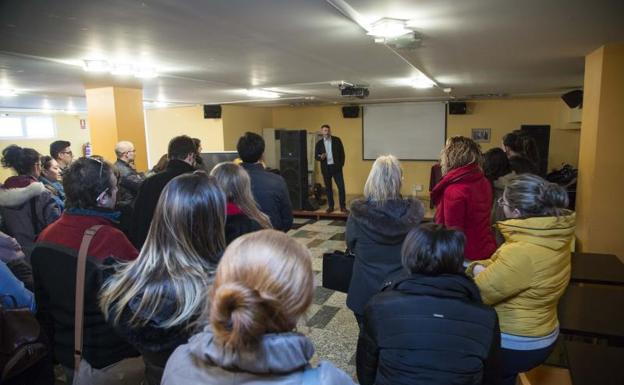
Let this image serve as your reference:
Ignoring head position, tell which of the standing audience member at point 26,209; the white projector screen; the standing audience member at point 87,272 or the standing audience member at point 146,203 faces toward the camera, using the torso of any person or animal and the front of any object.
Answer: the white projector screen

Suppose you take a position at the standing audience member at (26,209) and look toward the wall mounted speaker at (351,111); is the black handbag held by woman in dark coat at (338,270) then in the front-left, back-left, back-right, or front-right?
front-right

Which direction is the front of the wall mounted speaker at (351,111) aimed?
toward the camera

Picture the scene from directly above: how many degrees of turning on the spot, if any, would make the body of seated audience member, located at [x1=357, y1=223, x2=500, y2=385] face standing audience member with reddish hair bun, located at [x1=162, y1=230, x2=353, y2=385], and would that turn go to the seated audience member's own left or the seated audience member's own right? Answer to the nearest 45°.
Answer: approximately 135° to the seated audience member's own left

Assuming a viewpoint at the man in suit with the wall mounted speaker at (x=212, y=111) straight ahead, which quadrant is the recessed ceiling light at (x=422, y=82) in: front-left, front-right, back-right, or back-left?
back-left

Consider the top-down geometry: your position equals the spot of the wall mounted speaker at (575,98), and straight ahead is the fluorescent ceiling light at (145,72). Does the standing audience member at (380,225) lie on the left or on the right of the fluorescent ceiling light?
left

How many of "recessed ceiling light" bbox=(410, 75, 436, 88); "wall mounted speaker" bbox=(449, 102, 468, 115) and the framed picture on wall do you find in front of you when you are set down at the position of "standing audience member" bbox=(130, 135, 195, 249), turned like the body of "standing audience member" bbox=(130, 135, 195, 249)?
3

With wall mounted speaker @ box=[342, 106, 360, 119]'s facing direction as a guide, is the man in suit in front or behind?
in front

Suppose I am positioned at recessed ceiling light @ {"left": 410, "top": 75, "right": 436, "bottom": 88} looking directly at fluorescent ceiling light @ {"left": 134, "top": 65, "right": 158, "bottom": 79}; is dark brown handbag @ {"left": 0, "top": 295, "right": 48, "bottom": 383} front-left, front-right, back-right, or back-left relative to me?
front-left

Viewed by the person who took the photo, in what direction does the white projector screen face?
facing the viewer

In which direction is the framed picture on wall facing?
toward the camera

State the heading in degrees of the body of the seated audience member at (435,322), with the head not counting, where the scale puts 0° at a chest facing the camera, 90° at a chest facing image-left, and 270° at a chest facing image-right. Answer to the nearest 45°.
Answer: approximately 180°

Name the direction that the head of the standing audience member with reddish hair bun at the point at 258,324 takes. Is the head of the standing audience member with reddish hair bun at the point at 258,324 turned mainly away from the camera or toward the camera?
away from the camera

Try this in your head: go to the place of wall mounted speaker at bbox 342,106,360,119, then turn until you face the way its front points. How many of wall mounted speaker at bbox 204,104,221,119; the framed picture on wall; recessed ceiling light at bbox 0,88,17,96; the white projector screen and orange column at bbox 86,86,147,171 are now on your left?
2

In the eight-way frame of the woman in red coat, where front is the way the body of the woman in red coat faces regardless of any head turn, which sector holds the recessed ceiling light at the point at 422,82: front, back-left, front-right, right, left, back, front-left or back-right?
front-right

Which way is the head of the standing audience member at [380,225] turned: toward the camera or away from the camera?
away from the camera

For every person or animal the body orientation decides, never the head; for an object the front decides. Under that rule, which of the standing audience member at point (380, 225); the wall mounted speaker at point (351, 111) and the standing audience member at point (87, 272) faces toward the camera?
the wall mounted speaker

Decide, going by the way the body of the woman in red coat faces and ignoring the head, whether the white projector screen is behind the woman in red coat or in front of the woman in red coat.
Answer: in front

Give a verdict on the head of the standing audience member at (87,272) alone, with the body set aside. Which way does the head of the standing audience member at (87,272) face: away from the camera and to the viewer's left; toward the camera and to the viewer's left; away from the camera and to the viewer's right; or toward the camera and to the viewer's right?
away from the camera and to the viewer's right

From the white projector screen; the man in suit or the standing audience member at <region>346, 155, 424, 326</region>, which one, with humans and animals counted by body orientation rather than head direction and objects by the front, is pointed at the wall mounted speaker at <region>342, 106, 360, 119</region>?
the standing audience member
